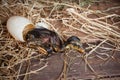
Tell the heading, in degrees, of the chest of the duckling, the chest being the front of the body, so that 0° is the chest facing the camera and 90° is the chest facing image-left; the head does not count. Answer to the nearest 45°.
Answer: approximately 270°
